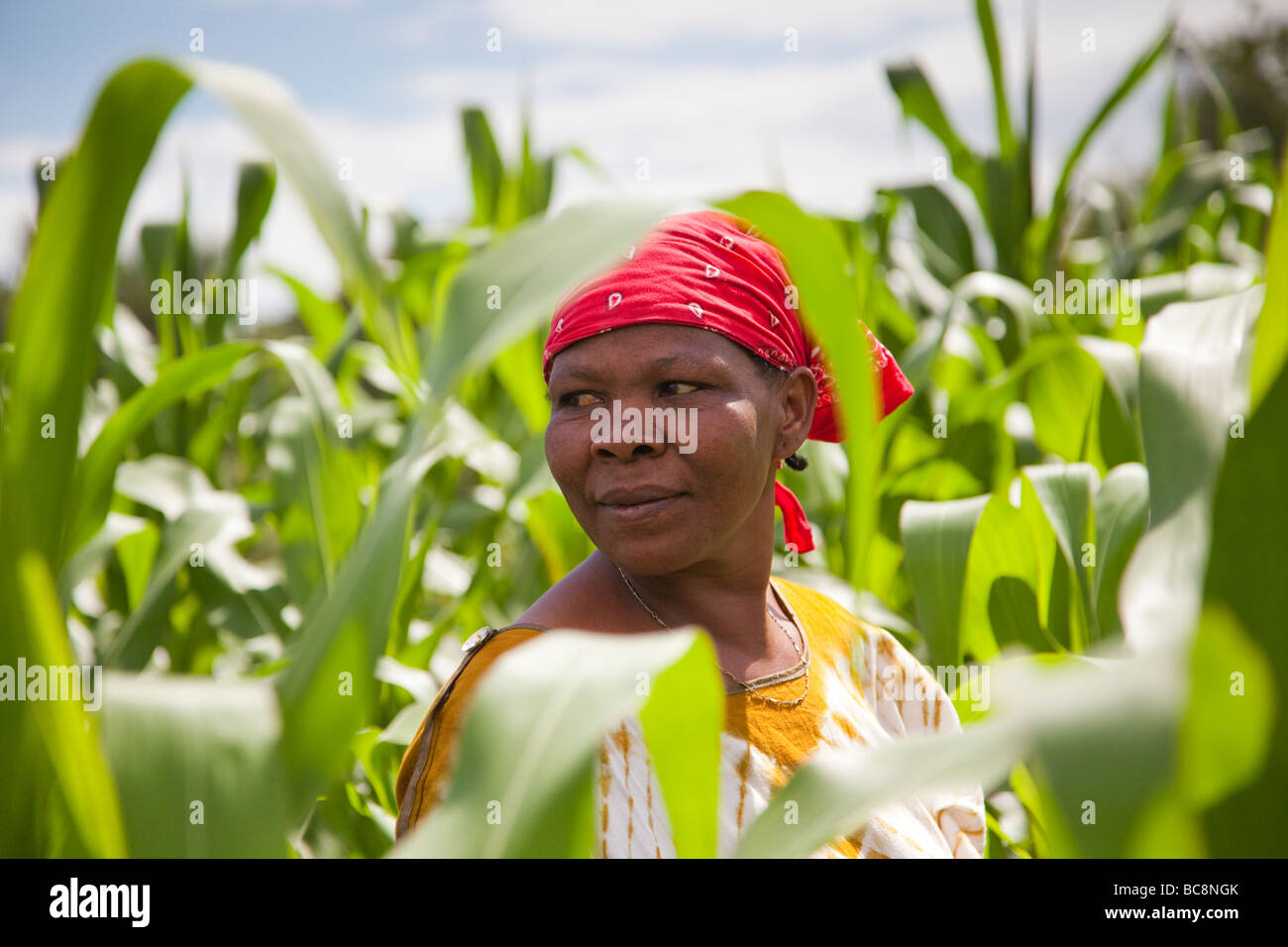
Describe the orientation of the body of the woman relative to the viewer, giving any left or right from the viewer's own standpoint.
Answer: facing the viewer and to the right of the viewer

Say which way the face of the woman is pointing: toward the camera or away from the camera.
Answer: toward the camera
